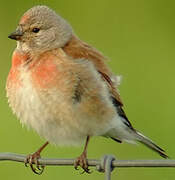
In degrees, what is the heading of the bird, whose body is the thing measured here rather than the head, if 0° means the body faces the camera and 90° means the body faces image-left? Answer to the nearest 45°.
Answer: approximately 45°
